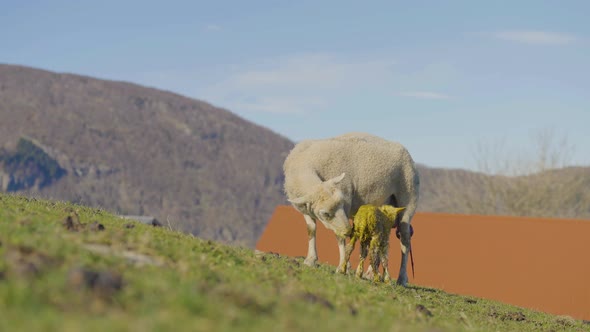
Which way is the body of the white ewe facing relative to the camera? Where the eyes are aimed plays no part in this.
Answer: to the viewer's left
